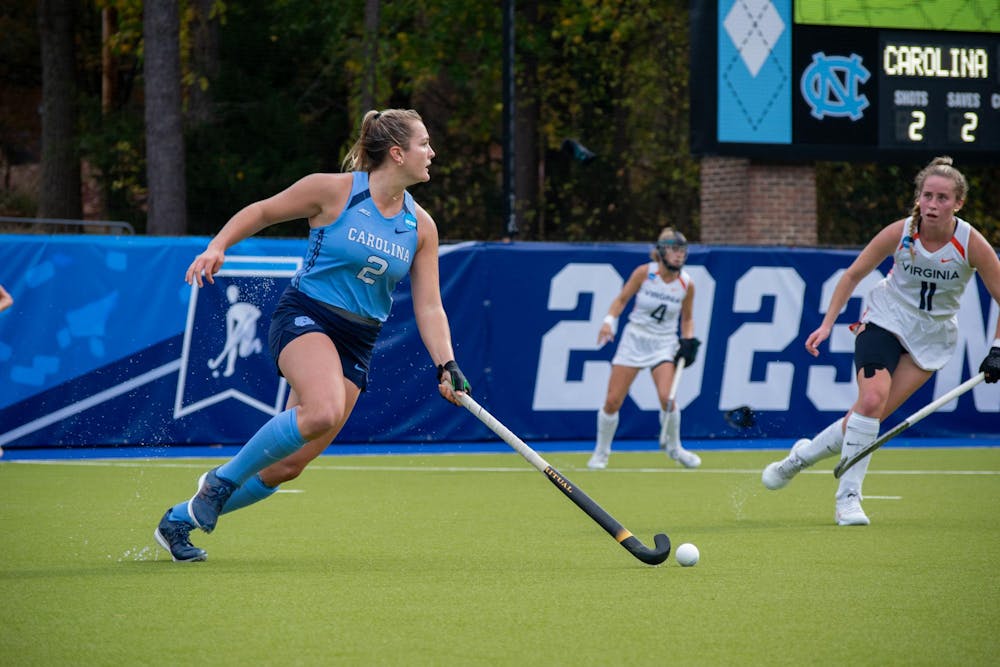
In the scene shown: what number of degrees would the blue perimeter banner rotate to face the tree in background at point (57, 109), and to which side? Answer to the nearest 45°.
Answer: approximately 135° to its right

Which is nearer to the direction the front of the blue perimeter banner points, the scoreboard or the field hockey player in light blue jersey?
the field hockey player in light blue jersey

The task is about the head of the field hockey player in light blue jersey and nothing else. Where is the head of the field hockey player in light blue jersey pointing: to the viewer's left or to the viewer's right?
to the viewer's right

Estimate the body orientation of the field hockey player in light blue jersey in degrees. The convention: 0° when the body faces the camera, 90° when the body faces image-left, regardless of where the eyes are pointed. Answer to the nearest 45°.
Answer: approximately 315°

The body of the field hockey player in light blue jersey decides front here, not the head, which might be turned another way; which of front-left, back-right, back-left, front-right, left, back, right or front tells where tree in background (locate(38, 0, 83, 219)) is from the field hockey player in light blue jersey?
back-left

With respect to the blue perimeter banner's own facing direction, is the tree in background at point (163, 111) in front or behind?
behind

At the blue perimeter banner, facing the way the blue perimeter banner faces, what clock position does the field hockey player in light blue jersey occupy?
The field hockey player in light blue jersey is roughly at 12 o'clock from the blue perimeter banner.

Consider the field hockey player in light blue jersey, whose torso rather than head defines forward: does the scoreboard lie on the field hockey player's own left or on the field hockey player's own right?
on the field hockey player's own left

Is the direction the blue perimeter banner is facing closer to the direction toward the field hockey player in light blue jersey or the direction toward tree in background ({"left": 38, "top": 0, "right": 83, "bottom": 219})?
the field hockey player in light blue jersey

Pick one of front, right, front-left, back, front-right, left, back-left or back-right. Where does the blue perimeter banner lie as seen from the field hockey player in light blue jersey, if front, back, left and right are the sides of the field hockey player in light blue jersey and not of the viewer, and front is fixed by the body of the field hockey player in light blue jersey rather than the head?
back-left
